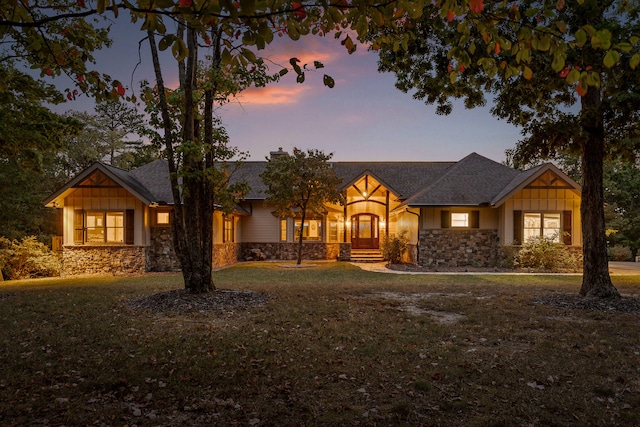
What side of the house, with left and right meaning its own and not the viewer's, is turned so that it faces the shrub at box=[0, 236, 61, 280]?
right

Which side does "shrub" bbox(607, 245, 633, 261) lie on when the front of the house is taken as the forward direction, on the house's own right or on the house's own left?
on the house's own left

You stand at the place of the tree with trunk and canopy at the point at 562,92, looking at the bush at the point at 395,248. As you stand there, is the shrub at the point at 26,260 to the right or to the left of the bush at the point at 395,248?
left

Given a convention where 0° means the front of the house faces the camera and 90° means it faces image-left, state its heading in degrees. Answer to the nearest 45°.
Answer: approximately 0°
